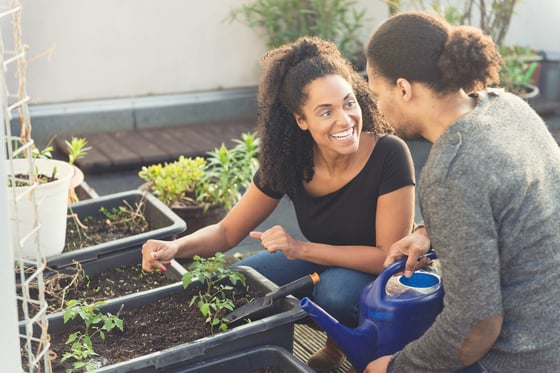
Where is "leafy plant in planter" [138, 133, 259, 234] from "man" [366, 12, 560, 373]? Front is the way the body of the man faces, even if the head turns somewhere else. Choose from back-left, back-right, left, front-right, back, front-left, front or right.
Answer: front

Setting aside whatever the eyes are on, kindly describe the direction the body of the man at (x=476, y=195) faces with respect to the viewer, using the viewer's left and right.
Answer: facing away from the viewer and to the left of the viewer

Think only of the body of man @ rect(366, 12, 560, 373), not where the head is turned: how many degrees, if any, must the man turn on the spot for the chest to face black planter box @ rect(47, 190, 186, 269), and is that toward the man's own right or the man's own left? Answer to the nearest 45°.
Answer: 0° — they already face it

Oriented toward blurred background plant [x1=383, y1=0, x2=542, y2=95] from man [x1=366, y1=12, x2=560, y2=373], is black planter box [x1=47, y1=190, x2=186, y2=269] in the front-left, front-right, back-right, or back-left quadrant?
front-left

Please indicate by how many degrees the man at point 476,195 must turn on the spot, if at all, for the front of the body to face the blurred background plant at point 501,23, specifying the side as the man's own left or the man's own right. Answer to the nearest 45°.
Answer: approximately 45° to the man's own right

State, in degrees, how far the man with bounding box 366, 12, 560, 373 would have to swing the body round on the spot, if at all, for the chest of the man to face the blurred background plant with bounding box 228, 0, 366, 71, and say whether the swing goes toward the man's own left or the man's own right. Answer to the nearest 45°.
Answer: approximately 45° to the man's own right

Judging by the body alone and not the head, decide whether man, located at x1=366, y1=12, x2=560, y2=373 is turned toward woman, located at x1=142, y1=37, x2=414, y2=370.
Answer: yes

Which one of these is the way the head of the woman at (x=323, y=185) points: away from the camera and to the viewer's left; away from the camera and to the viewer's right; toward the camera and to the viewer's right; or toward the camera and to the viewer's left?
toward the camera and to the viewer's right

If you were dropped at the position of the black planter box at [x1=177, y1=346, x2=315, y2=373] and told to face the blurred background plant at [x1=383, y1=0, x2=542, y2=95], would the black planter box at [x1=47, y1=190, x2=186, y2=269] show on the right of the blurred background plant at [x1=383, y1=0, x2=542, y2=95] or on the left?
left

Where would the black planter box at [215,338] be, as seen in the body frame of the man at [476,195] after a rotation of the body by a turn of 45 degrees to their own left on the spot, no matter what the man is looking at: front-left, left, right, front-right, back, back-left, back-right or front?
front
